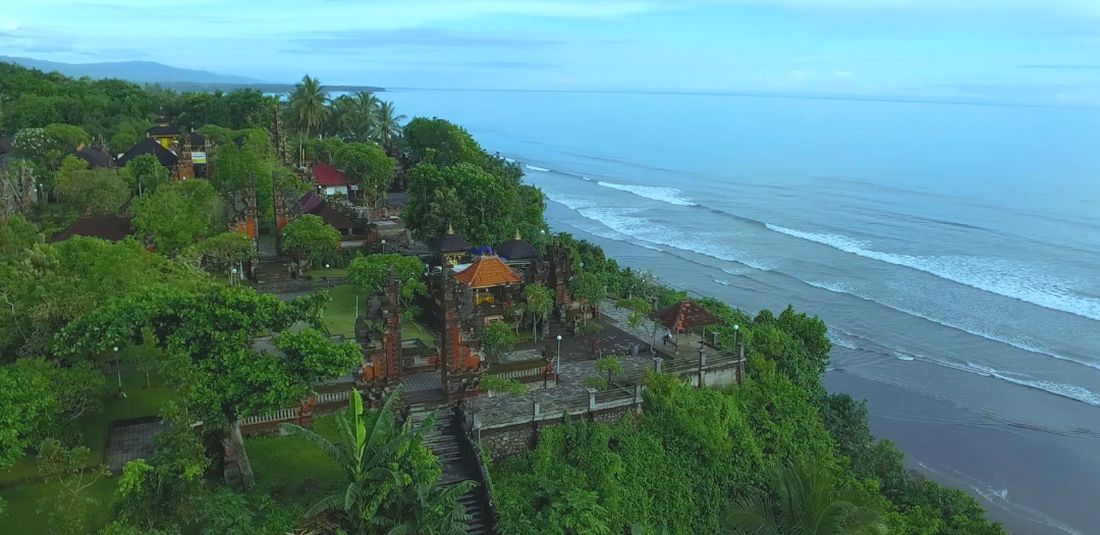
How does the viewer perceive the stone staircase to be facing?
facing the viewer

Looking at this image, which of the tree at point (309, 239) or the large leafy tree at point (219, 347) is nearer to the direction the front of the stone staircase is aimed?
the large leafy tree

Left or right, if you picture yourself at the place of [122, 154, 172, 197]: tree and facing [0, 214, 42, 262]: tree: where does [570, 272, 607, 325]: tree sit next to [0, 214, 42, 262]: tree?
left

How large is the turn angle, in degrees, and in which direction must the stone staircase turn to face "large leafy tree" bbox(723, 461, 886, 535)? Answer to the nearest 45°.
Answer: approximately 90° to its left

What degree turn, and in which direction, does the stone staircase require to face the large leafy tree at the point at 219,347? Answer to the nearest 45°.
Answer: approximately 90° to its right

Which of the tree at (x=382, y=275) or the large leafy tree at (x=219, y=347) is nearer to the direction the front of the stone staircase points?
the large leafy tree

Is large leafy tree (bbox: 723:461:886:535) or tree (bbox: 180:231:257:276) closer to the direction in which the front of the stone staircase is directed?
the large leafy tree

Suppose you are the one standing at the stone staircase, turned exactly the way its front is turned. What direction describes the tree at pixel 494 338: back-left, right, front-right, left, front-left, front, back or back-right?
back

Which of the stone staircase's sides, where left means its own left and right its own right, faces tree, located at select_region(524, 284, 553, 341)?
back

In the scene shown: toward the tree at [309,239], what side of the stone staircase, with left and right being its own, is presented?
back

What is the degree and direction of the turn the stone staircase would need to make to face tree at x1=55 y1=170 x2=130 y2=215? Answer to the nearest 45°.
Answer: approximately 135° to its right

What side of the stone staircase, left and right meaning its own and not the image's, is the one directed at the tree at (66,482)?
right

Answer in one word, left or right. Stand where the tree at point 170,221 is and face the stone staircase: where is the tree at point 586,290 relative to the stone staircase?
left

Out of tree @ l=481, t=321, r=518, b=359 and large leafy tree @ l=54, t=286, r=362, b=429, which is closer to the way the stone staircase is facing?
the large leafy tree

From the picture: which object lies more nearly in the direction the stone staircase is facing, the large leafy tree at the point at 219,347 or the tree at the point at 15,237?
the large leafy tree

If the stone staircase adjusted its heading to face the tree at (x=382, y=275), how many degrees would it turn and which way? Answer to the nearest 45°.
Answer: approximately 180°

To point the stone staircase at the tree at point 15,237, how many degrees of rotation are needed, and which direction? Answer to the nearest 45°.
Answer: approximately 135° to its right
